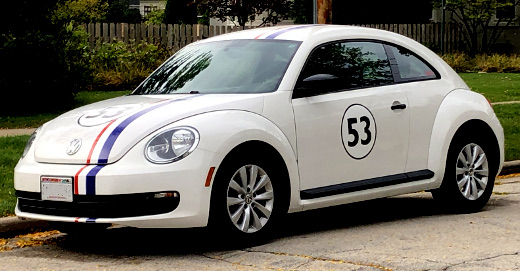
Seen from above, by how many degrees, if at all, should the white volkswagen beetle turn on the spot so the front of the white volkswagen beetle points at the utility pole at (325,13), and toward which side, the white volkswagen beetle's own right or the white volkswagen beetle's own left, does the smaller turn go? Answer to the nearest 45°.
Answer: approximately 135° to the white volkswagen beetle's own right

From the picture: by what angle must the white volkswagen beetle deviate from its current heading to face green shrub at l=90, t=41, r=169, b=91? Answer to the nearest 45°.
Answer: approximately 135° to its right

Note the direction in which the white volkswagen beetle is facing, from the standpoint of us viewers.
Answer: facing the viewer and to the left of the viewer

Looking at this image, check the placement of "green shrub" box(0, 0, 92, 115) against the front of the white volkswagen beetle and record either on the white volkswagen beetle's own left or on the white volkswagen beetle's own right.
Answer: on the white volkswagen beetle's own right
